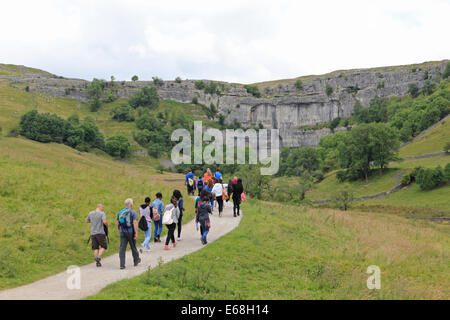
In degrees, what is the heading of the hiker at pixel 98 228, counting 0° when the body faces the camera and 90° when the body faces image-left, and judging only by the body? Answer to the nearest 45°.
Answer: approximately 225°

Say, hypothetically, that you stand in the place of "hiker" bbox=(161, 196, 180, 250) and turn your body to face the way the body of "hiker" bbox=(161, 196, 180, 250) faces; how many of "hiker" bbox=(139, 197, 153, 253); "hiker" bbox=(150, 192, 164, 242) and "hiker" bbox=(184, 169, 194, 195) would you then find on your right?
0

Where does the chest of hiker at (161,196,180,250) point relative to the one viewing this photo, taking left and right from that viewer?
facing away from the viewer and to the right of the viewer

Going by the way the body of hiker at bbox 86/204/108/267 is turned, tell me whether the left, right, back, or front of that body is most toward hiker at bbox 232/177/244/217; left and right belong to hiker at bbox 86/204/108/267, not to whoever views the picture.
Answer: front

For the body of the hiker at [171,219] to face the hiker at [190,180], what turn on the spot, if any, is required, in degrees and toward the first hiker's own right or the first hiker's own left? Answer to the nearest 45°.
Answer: approximately 45° to the first hiker's own left

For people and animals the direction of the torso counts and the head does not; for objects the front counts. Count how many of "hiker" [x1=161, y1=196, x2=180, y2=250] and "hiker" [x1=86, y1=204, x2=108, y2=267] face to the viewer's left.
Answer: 0

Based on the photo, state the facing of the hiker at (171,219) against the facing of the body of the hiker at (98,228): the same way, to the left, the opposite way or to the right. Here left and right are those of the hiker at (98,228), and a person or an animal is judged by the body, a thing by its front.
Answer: the same way

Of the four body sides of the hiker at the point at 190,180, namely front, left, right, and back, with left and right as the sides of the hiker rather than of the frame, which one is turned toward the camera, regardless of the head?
back

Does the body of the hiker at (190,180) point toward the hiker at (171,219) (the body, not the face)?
no

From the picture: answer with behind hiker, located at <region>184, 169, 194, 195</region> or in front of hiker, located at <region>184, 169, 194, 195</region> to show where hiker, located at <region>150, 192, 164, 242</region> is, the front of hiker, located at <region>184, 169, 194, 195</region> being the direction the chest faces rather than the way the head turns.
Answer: behind

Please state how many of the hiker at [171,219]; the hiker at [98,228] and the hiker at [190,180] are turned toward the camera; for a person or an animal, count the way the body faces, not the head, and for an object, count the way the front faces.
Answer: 0

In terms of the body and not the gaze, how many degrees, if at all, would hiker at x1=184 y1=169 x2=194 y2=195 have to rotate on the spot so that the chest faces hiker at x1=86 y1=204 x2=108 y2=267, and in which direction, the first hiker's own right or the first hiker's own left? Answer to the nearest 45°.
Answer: approximately 180°
